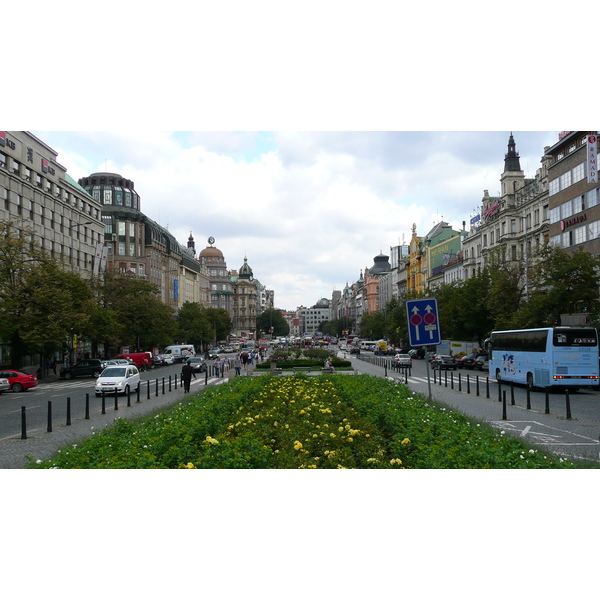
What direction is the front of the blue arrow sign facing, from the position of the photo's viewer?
facing the viewer

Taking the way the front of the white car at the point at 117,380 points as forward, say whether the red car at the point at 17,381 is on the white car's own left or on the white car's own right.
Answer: on the white car's own right

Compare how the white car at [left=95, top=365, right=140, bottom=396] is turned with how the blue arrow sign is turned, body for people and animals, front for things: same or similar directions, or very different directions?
same or similar directions

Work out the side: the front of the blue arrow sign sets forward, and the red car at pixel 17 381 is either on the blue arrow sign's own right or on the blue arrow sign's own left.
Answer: on the blue arrow sign's own right

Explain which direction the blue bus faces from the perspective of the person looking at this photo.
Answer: facing away from the viewer and to the left of the viewer

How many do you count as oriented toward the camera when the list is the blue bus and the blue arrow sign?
1

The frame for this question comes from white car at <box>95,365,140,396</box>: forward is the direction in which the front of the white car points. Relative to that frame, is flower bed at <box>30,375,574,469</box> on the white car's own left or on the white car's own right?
on the white car's own left

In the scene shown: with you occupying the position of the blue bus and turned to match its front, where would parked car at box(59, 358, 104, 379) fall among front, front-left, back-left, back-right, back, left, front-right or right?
front-left

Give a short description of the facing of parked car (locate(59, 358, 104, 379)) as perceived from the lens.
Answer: facing the viewer and to the left of the viewer
